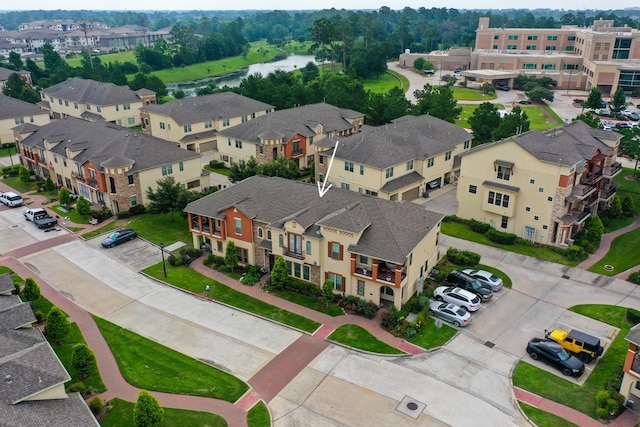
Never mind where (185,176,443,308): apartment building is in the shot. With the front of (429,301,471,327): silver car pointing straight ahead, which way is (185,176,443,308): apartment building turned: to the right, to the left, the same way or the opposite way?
to the left

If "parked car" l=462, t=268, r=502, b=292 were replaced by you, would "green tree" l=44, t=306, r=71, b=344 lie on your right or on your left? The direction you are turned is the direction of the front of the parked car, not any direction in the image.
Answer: on your left

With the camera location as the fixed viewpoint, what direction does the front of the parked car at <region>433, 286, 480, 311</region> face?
facing away from the viewer and to the left of the viewer

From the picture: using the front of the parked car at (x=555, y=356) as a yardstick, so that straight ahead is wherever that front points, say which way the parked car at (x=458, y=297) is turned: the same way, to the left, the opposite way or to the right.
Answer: the opposite way

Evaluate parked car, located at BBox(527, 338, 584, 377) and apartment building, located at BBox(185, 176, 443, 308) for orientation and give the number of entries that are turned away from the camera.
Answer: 0
